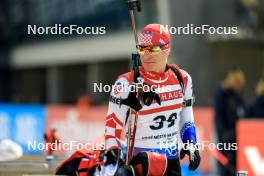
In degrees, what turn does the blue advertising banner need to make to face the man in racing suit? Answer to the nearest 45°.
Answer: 0° — it already faces them

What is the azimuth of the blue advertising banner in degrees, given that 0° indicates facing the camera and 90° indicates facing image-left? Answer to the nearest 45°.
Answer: approximately 0°

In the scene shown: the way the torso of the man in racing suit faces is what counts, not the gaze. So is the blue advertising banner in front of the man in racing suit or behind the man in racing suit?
behind

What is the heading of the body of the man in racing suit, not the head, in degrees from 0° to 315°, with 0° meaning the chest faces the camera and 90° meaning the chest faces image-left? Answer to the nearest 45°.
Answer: approximately 0°

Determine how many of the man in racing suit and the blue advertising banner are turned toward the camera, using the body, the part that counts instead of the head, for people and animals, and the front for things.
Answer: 2
